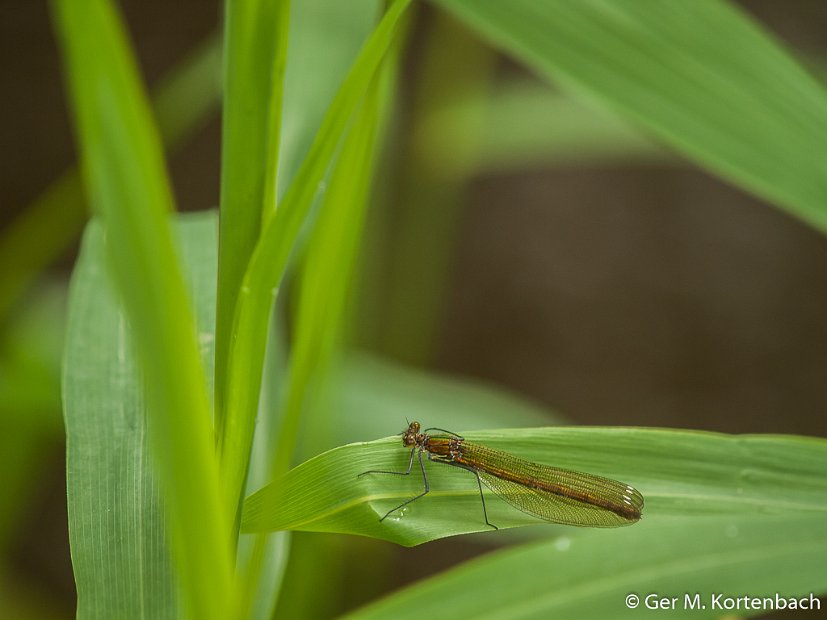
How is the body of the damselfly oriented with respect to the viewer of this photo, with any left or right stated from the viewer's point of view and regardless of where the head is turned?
facing to the left of the viewer
